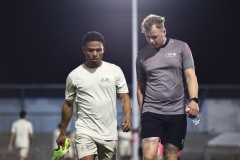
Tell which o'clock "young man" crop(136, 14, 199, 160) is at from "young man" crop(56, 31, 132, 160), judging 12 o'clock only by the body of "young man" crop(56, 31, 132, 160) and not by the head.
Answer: "young man" crop(136, 14, 199, 160) is roughly at 9 o'clock from "young man" crop(56, 31, 132, 160).

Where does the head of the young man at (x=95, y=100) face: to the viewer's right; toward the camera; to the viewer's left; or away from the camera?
toward the camera

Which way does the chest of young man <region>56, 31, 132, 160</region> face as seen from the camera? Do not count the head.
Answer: toward the camera

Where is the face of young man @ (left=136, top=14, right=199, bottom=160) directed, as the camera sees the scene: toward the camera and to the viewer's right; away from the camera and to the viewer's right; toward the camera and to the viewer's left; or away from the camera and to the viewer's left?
toward the camera and to the viewer's left

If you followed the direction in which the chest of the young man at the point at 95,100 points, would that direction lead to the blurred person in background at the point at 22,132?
no

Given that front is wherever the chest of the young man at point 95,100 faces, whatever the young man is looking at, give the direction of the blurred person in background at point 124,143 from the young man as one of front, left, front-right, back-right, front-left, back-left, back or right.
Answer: back
